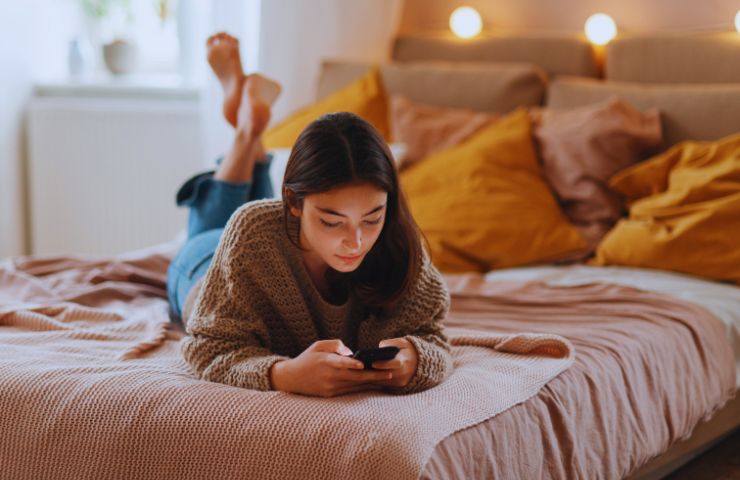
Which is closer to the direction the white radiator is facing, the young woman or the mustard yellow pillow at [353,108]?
the young woman

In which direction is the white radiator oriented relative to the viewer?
toward the camera

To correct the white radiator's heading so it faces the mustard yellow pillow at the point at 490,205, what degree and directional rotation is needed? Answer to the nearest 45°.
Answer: approximately 45° to its left

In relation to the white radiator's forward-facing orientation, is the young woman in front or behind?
in front

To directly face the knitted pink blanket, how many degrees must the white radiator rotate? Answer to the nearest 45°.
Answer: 0° — it already faces it

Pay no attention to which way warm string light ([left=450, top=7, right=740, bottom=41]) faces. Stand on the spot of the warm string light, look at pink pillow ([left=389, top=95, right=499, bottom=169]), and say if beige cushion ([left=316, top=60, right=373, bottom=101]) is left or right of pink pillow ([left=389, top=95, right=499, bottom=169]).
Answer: right

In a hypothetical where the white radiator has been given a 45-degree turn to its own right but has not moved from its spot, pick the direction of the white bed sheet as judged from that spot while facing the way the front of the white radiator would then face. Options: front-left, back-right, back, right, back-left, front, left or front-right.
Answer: left

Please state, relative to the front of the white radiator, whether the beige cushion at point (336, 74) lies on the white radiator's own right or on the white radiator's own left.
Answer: on the white radiator's own left
